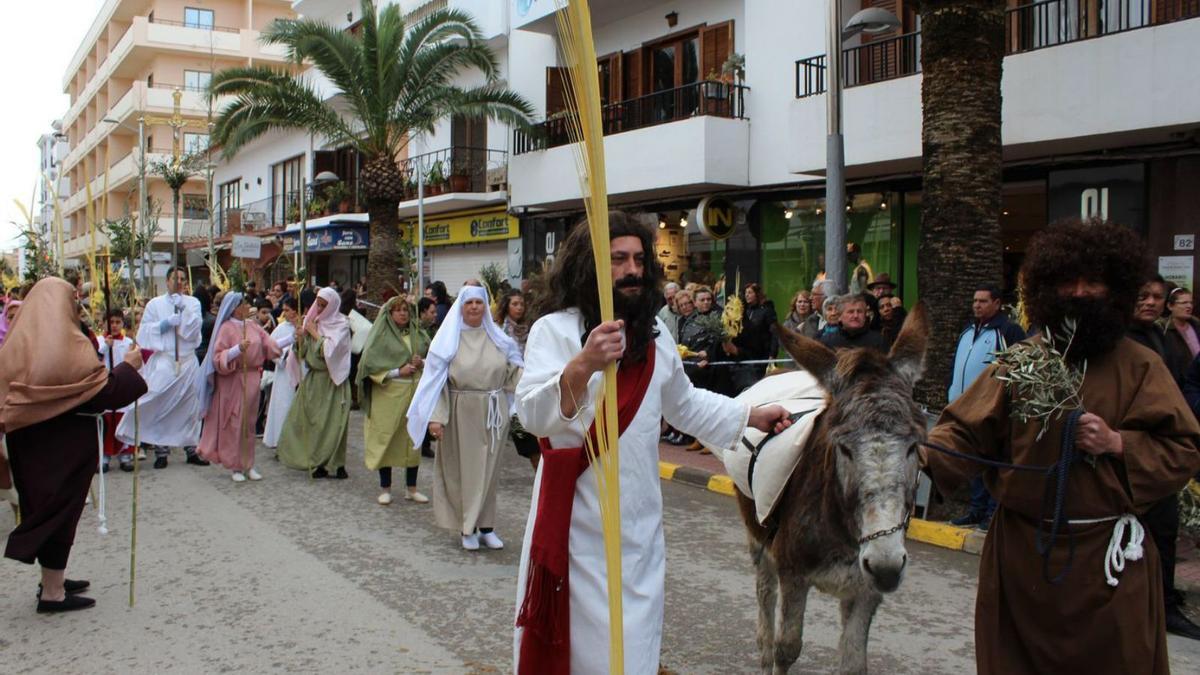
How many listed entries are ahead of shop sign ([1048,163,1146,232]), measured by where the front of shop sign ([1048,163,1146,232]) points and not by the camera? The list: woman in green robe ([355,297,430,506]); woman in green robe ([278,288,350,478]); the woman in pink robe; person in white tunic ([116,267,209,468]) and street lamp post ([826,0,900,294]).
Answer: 5

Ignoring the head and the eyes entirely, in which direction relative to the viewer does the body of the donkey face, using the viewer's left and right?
facing the viewer and to the right of the viewer

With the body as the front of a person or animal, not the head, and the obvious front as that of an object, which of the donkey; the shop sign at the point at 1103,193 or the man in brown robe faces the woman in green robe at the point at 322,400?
the shop sign

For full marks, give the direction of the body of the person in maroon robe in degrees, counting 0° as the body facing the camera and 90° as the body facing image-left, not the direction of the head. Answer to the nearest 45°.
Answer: approximately 225°

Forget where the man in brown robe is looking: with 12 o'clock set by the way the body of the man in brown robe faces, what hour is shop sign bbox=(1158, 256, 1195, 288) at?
The shop sign is roughly at 6 o'clock from the man in brown robe.

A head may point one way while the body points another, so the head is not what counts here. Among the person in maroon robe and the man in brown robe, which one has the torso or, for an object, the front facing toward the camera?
the man in brown robe

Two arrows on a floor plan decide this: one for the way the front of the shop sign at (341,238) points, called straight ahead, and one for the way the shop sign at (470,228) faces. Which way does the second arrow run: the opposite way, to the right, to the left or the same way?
the same way

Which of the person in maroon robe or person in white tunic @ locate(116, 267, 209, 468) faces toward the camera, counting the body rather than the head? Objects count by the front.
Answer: the person in white tunic

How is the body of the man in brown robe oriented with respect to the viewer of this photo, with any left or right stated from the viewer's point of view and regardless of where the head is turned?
facing the viewer

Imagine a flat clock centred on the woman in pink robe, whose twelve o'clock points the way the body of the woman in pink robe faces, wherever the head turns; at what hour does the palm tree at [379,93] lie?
The palm tree is roughly at 8 o'clock from the woman in pink robe.

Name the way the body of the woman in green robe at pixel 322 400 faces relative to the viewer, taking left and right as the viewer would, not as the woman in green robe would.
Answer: facing the viewer and to the left of the viewer

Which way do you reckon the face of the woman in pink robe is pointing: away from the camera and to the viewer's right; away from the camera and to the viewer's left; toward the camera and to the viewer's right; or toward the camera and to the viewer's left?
toward the camera and to the viewer's right

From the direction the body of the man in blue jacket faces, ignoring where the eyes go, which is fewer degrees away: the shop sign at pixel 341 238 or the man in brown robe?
the man in brown robe
